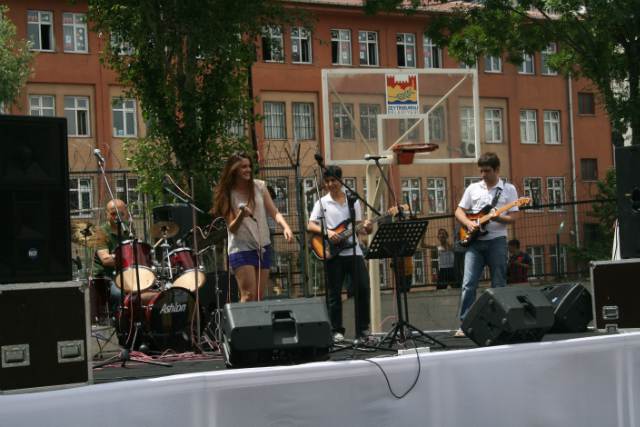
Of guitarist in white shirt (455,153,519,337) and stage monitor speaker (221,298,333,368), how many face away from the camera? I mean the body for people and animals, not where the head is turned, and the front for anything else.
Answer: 1

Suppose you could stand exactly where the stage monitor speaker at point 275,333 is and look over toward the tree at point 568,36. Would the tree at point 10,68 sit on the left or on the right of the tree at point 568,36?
left

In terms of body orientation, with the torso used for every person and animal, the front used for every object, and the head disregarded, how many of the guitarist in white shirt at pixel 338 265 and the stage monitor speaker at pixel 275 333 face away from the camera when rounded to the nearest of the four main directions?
1

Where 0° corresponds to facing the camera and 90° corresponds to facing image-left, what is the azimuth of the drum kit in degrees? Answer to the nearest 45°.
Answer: approximately 315°

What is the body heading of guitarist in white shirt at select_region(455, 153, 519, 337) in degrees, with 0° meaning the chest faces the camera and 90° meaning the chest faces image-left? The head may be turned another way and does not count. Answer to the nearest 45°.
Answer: approximately 45°

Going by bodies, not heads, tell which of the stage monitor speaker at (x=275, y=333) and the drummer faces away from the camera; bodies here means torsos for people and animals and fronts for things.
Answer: the stage monitor speaker

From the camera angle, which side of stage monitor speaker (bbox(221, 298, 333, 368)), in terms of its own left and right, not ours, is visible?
back
